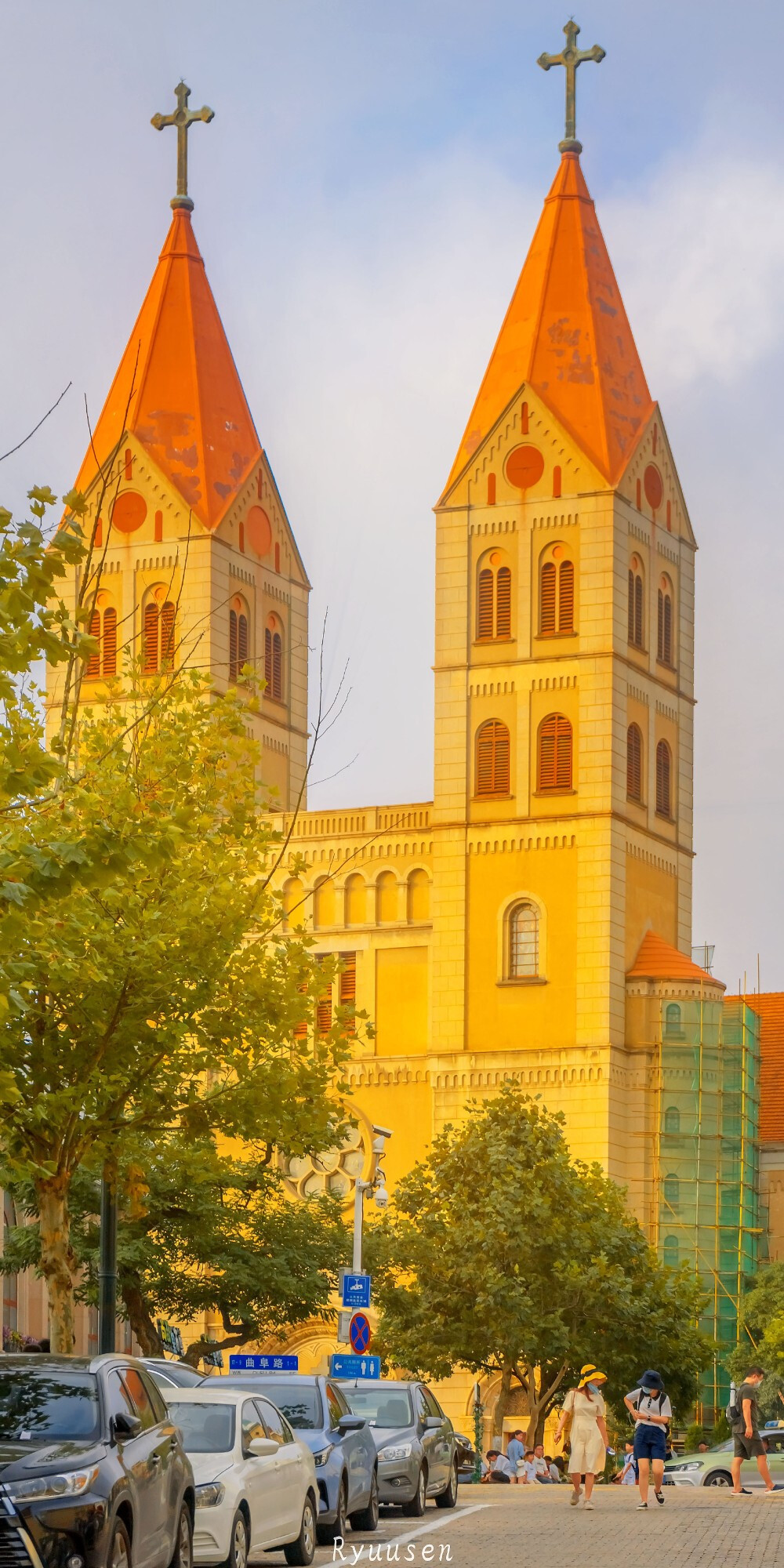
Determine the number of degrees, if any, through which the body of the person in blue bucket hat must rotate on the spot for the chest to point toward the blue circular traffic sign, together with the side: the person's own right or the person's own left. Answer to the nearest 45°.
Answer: approximately 180°

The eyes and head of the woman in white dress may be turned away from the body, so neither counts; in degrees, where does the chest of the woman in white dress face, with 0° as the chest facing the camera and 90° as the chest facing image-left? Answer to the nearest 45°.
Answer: approximately 0°

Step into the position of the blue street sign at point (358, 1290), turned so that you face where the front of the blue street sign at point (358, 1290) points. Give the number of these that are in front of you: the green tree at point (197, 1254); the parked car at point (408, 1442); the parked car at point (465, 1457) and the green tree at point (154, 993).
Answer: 2

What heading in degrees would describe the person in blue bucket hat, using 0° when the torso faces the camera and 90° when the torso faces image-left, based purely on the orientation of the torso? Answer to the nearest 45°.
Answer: approximately 0°

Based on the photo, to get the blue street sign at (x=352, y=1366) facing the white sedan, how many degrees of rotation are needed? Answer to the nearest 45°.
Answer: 0° — it already faces it

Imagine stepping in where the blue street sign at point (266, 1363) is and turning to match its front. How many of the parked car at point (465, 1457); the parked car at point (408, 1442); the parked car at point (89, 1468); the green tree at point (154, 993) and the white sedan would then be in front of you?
4

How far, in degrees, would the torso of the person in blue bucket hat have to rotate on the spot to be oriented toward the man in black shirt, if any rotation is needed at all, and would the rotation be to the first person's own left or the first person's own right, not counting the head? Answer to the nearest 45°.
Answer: approximately 135° to the first person's own left

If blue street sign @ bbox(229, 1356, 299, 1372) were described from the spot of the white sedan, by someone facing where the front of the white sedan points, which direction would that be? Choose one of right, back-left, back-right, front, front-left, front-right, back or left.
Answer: back-right
